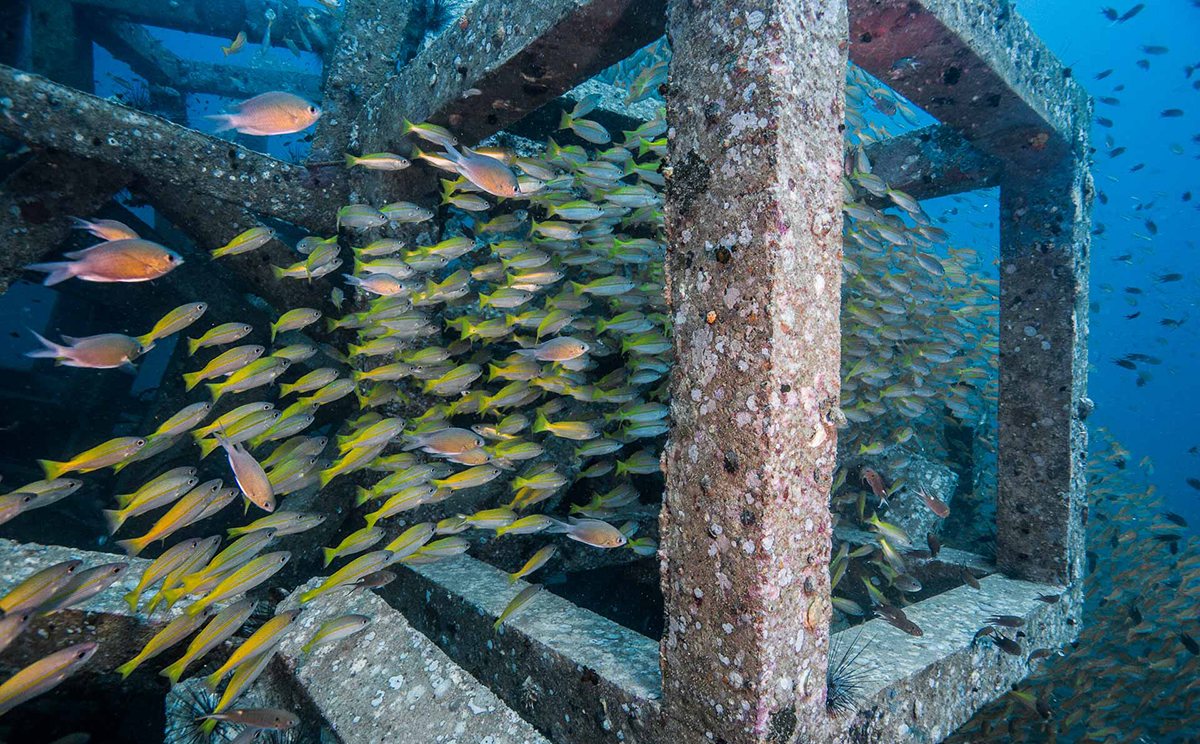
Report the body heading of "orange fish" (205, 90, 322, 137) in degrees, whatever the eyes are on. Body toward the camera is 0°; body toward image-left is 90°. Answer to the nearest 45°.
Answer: approximately 270°

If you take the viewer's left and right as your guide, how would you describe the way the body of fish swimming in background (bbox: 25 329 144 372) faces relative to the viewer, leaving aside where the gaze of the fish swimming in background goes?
facing to the right of the viewer

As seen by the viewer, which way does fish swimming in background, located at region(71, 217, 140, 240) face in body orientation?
to the viewer's right
